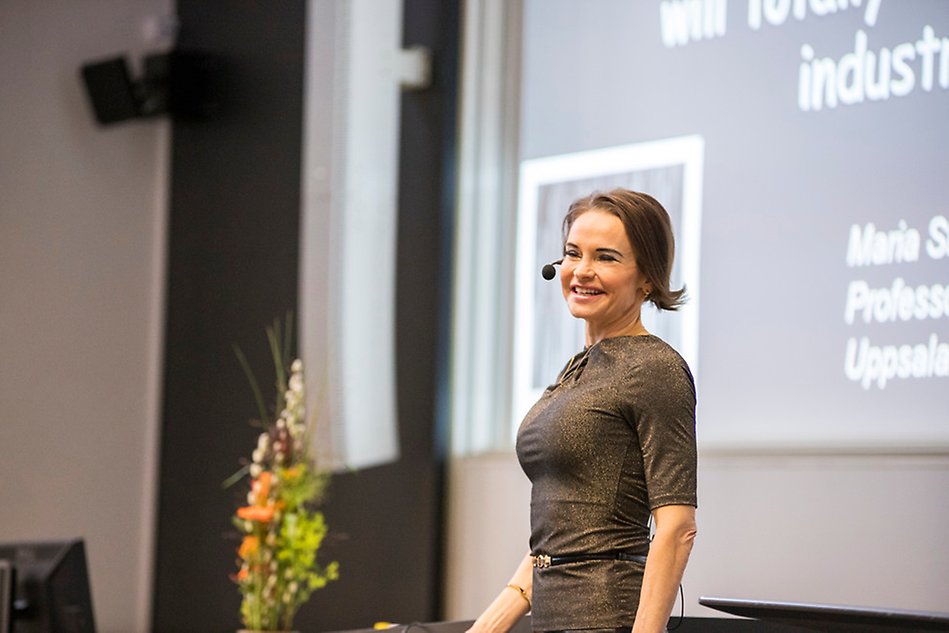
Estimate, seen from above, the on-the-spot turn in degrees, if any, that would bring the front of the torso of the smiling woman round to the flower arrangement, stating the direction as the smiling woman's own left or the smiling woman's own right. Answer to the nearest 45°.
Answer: approximately 90° to the smiling woman's own right

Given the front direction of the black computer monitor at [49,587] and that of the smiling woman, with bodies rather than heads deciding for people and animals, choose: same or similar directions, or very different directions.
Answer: very different directions

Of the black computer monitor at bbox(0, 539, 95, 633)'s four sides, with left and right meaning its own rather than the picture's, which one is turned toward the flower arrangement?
front

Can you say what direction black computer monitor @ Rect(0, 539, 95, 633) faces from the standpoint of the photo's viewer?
facing away from the viewer and to the right of the viewer

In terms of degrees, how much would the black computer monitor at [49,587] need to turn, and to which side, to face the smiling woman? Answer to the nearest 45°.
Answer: approximately 90° to its right

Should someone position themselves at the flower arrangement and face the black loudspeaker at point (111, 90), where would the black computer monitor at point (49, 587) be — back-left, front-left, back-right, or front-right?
back-left

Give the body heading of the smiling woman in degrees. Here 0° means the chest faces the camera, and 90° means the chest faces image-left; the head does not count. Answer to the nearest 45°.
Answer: approximately 45°

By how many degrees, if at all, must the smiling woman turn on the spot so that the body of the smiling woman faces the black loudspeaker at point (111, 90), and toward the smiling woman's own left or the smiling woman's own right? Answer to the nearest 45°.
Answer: approximately 90° to the smiling woman's own right

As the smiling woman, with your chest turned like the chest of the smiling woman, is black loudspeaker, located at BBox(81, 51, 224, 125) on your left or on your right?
on your right

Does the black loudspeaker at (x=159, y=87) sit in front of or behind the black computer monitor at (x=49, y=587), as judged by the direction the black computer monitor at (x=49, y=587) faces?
in front

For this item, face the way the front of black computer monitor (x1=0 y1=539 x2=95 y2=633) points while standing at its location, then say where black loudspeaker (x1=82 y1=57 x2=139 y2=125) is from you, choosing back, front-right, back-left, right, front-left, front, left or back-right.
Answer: front-left

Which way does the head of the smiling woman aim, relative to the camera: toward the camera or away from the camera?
toward the camera
